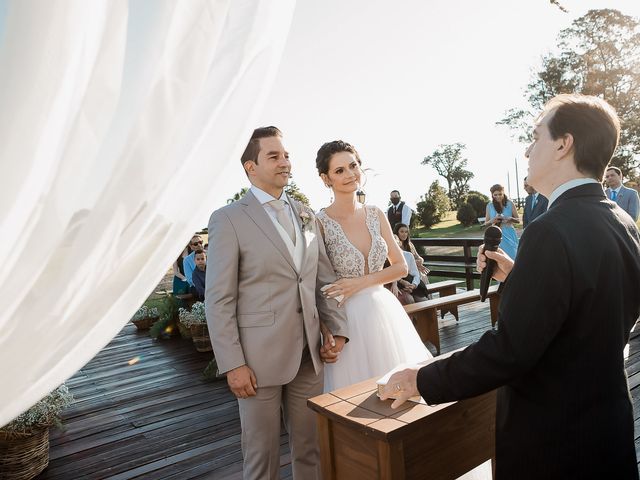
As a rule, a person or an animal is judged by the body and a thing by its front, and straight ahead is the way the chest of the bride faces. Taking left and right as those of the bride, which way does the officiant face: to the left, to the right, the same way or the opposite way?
the opposite way

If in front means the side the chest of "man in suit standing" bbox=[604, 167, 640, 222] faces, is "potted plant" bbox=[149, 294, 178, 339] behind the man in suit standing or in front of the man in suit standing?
in front

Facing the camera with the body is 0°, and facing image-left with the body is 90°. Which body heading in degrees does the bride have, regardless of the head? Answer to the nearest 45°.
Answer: approximately 315°

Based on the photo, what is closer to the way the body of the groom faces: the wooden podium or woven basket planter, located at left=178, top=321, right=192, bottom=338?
the wooden podium

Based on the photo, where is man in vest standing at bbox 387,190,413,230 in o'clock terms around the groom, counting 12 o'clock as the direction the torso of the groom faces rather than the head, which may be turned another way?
The man in vest standing is roughly at 8 o'clock from the groom.

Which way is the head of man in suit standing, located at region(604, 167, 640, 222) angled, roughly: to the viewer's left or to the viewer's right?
to the viewer's left

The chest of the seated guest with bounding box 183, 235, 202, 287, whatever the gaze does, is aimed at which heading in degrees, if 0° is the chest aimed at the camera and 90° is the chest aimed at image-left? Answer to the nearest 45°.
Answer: approximately 315°

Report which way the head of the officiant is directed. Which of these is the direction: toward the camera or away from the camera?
away from the camera

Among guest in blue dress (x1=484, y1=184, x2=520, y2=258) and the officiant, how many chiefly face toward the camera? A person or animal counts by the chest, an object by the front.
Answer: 1

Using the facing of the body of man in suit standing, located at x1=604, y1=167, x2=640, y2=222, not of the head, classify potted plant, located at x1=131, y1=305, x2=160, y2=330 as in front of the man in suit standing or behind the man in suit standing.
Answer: in front

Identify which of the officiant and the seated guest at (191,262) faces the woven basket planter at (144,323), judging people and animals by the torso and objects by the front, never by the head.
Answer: the officiant

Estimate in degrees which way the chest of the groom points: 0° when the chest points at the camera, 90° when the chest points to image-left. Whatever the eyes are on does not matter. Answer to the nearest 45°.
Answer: approximately 315°

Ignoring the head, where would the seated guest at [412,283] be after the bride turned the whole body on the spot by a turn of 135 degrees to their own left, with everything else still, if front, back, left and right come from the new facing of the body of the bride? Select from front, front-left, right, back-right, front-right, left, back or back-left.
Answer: front

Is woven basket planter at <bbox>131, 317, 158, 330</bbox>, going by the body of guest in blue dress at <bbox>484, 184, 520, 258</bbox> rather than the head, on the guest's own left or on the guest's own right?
on the guest's own right

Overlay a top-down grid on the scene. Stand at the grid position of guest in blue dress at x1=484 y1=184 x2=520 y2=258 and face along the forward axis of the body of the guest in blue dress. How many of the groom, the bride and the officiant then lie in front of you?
3

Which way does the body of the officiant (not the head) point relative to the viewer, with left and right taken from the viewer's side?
facing away from the viewer and to the left of the viewer

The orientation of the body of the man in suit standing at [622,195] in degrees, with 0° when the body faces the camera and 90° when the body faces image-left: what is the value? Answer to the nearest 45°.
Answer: approximately 45°
